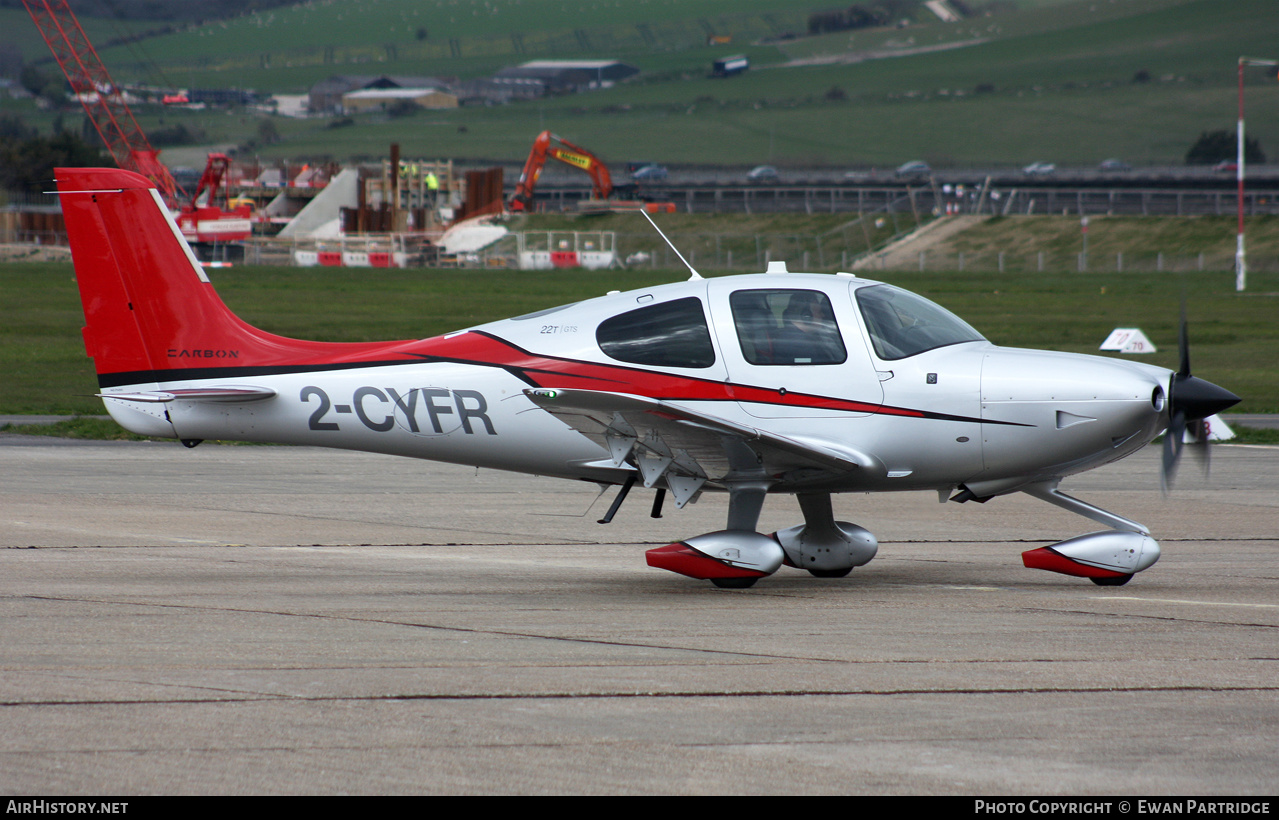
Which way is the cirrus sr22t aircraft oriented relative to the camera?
to the viewer's right
